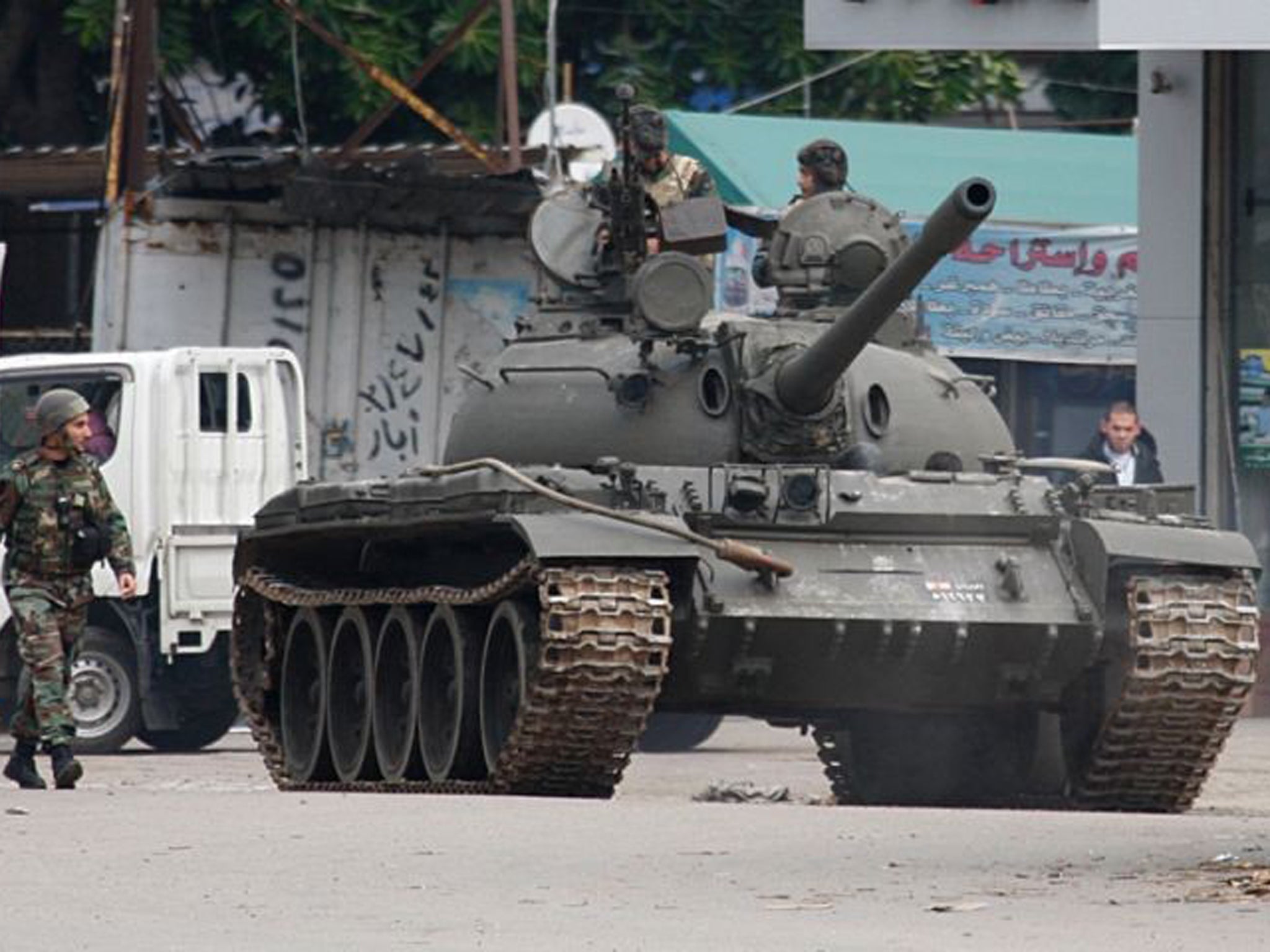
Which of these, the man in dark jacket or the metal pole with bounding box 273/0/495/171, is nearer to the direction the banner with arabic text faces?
the man in dark jacket

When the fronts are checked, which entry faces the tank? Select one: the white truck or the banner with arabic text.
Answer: the banner with arabic text

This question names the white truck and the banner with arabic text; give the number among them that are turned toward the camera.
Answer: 1

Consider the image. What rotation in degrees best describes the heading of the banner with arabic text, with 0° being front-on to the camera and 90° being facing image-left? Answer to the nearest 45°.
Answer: approximately 0°

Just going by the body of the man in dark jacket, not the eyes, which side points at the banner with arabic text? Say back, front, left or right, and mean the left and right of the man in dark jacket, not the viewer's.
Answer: back

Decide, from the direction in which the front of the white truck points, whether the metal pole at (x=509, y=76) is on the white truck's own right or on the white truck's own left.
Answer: on the white truck's own right

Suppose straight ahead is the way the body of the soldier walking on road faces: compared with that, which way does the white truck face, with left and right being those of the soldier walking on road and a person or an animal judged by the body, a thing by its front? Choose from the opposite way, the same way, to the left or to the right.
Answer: the opposite way

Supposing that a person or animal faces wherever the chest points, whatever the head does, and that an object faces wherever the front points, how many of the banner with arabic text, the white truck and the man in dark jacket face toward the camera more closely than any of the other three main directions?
2

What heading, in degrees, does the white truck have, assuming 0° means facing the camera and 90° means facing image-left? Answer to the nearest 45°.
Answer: approximately 135°
